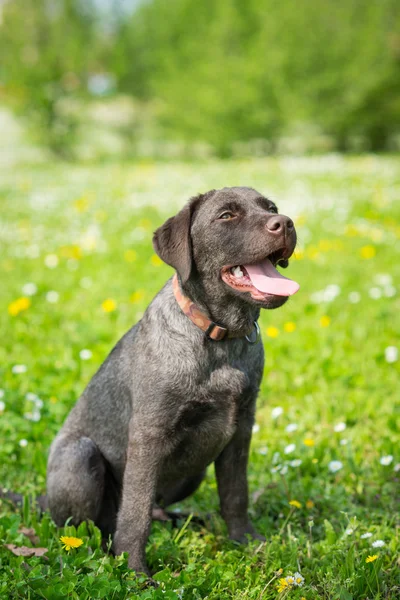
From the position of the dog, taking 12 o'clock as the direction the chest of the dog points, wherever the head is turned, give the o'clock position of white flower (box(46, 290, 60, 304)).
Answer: The white flower is roughly at 7 o'clock from the dog.

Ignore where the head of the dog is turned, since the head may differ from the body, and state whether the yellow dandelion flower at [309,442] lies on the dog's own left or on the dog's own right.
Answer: on the dog's own left

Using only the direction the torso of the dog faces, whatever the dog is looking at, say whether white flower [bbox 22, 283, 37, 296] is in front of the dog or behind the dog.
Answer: behind

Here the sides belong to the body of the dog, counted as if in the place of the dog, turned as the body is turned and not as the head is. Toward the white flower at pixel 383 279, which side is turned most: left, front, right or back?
left

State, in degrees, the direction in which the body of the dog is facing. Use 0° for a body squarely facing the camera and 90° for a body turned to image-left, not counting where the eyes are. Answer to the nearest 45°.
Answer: approximately 315°

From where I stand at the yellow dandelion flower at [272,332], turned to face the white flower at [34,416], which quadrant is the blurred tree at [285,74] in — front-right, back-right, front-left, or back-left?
back-right

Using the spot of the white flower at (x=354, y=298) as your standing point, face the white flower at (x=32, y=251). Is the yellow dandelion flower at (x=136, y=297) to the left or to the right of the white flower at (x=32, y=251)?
left

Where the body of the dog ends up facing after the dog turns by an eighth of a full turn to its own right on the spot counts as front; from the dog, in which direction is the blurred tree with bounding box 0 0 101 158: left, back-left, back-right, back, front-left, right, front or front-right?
back

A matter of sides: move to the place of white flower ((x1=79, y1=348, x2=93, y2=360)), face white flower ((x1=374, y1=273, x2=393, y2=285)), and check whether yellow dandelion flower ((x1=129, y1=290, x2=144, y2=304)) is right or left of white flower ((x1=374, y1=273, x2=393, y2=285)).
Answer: left

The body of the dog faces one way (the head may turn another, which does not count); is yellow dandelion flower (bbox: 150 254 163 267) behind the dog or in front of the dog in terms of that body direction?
behind

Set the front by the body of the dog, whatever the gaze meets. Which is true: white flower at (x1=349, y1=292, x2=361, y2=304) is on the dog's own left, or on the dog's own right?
on the dog's own left
